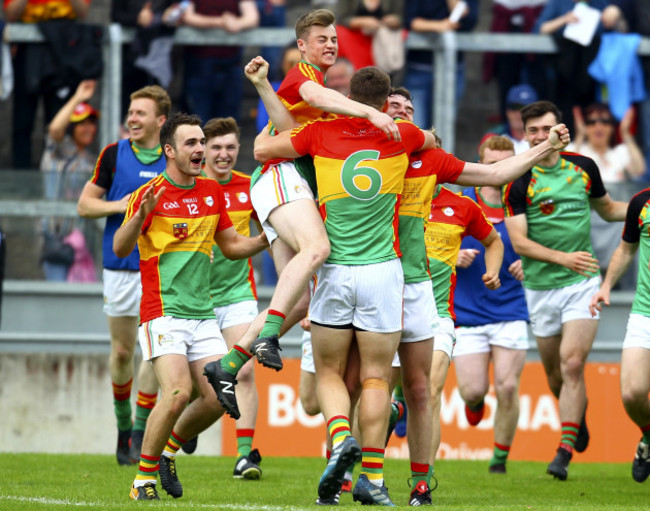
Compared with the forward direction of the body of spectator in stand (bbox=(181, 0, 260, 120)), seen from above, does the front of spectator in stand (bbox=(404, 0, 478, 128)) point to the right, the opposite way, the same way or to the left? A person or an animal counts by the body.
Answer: the same way

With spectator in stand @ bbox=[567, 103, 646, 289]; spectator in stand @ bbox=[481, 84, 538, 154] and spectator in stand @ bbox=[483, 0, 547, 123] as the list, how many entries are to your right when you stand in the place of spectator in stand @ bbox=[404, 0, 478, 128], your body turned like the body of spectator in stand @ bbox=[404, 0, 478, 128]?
0

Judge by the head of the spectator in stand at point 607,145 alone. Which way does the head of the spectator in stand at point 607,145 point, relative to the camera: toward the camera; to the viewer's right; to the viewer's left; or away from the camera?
toward the camera

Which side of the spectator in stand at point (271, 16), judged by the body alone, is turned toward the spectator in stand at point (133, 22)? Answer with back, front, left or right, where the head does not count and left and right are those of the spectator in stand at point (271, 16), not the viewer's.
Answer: right

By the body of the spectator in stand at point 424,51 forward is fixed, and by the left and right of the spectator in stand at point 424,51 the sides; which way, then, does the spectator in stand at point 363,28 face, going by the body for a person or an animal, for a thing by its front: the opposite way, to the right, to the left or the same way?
the same way

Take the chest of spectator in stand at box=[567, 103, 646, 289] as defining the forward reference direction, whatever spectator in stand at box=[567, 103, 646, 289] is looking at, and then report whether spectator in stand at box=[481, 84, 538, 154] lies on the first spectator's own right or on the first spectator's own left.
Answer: on the first spectator's own right

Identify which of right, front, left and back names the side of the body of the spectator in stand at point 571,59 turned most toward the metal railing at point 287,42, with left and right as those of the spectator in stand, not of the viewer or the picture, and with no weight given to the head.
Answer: right

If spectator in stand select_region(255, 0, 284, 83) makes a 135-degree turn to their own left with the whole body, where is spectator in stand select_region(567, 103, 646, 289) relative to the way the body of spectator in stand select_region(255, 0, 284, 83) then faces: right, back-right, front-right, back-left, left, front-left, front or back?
front-right

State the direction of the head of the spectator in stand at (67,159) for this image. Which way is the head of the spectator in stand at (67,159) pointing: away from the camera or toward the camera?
toward the camera

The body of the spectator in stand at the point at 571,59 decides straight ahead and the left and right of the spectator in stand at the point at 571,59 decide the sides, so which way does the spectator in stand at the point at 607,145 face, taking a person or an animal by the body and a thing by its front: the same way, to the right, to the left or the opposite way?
the same way

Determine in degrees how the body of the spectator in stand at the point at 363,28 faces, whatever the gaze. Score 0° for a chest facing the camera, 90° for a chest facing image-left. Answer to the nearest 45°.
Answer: approximately 0°

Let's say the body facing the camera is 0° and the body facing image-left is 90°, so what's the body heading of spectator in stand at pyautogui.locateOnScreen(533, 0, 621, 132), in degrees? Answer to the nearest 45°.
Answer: approximately 0°

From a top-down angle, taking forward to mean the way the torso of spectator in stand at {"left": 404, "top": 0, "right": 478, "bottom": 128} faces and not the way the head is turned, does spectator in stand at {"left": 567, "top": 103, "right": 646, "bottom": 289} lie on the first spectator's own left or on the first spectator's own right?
on the first spectator's own left

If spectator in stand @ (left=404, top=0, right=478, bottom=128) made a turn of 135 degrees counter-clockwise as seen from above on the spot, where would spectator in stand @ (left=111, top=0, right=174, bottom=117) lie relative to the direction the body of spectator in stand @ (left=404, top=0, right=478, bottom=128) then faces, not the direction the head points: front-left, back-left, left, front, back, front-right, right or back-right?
back-left

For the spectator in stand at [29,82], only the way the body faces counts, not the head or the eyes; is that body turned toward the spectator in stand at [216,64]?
no

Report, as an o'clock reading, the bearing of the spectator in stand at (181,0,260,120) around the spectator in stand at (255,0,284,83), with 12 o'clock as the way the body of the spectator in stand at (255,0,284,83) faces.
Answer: the spectator in stand at (181,0,260,120) is roughly at 2 o'clock from the spectator in stand at (255,0,284,83).

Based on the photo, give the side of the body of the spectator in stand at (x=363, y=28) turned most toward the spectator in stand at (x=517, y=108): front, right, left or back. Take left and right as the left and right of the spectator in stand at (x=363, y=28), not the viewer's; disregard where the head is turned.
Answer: left

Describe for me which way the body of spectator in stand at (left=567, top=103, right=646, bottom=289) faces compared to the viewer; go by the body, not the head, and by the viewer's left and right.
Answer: facing the viewer
